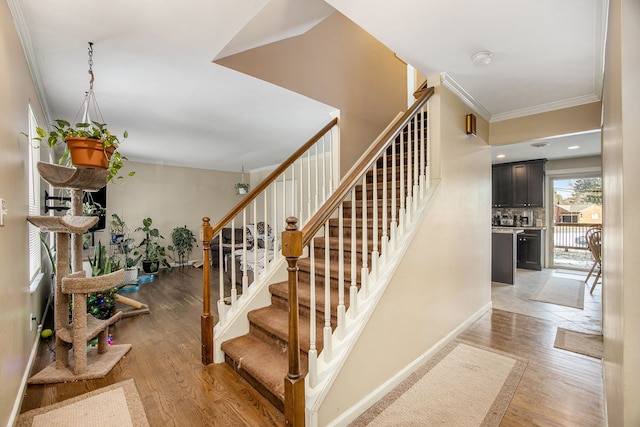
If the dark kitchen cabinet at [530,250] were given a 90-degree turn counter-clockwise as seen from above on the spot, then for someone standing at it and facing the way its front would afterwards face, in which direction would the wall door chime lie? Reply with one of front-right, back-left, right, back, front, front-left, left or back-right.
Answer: right

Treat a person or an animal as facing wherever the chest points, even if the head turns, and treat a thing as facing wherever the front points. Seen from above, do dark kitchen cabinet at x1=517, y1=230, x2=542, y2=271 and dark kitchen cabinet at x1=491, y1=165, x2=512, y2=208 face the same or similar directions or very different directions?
same or similar directions

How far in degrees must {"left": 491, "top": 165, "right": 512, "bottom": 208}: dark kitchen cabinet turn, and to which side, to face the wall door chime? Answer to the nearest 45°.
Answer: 0° — it already faces it

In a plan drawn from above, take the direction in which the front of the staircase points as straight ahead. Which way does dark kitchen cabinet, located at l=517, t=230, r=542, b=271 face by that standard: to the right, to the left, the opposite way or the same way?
the same way

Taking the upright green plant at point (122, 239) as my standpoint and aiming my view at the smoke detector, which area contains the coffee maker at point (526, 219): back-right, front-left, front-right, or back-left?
front-left

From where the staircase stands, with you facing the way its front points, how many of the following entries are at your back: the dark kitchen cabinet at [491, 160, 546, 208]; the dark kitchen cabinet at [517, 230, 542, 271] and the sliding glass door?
3

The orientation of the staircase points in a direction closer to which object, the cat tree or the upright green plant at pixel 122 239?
the cat tree

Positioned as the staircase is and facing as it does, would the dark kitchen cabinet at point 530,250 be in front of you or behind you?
behind

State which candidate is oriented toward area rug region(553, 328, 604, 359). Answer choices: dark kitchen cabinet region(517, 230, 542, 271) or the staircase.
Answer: the dark kitchen cabinet

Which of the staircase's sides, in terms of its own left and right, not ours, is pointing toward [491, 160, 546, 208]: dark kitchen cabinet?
back

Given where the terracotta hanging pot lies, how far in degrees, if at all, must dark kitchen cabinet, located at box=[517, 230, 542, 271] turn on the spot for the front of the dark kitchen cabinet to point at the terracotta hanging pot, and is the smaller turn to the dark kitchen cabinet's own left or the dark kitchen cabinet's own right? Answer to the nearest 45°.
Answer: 0° — it already faces it

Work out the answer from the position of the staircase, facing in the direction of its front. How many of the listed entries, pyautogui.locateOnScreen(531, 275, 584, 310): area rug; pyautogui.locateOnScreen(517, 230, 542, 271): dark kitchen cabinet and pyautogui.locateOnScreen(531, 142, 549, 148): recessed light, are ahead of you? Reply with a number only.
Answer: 0

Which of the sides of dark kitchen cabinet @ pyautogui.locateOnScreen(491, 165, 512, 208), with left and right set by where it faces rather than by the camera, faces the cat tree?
front

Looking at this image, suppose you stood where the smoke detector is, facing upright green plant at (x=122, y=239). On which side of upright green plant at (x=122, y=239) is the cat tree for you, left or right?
left

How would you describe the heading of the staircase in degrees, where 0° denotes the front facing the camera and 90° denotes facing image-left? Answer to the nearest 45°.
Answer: approximately 45°

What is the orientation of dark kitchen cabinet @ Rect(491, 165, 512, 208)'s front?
toward the camera

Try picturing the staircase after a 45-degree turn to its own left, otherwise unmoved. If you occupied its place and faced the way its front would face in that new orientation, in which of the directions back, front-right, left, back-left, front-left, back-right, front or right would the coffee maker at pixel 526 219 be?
back-left
